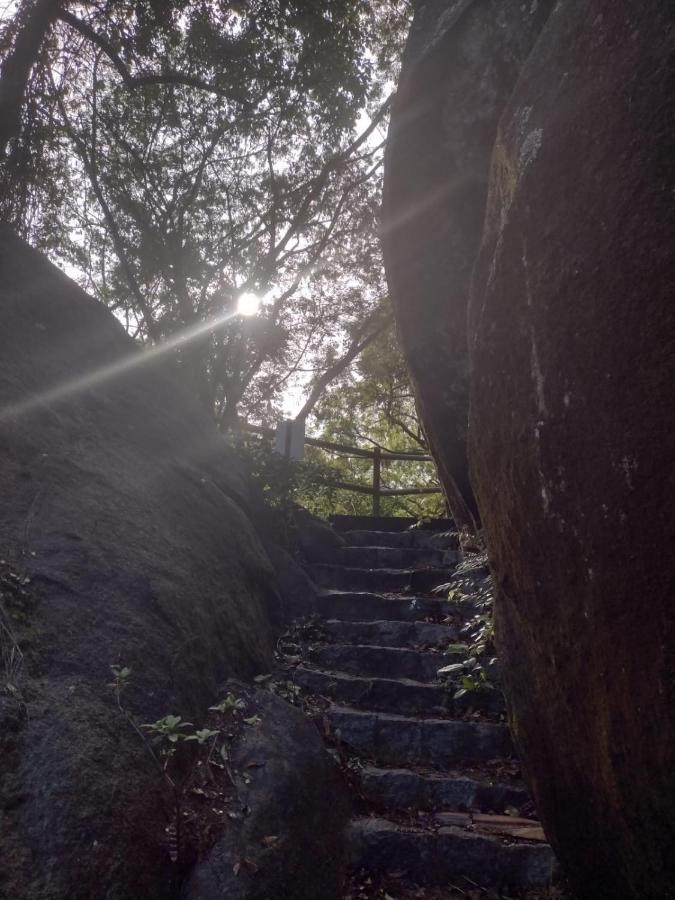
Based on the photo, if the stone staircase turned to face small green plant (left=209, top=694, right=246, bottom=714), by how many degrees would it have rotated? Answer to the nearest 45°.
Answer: approximately 45° to its right

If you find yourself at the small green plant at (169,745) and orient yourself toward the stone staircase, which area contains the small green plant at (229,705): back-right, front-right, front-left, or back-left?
front-left

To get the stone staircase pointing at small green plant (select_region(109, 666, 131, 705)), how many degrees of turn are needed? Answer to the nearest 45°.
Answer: approximately 45° to its right

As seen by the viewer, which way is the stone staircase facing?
toward the camera

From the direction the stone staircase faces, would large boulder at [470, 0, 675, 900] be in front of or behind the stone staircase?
in front

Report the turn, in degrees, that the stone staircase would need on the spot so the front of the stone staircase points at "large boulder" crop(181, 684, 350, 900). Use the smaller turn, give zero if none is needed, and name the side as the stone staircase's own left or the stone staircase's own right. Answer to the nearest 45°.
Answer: approximately 45° to the stone staircase's own right

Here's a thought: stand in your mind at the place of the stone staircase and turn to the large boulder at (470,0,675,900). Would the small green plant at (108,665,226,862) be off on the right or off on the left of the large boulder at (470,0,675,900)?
right

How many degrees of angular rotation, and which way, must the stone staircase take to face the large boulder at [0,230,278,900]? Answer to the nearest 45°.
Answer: approximately 90° to its right

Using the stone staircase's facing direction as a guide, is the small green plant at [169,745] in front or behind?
in front

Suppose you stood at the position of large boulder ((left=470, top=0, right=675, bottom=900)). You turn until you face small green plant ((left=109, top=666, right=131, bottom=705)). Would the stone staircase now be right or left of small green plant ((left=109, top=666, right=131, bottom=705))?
right
